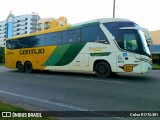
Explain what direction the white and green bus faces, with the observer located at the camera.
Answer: facing the viewer and to the right of the viewer
